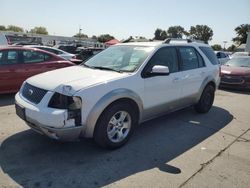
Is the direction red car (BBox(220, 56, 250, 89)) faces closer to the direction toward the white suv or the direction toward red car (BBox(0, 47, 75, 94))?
the white suv

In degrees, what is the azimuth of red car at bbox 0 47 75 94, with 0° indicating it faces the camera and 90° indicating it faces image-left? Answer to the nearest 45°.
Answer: approximately 90°

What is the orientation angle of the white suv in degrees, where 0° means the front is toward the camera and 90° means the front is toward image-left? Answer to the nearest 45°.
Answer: approximately 45°

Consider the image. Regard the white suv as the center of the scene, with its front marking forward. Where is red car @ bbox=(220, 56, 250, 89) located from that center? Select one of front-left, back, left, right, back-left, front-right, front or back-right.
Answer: back

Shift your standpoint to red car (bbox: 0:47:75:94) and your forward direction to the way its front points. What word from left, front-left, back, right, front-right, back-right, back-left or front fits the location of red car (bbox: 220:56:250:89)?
back

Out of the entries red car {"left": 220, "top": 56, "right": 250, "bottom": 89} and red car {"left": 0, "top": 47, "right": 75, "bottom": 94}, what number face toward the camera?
1

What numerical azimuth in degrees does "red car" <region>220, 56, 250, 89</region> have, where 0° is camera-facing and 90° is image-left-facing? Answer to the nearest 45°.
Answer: approximately 0°

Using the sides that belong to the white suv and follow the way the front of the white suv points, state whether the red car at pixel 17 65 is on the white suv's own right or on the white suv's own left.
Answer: on the white suv's own right
